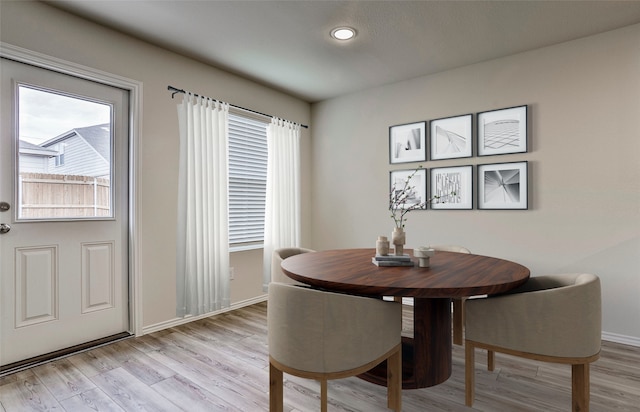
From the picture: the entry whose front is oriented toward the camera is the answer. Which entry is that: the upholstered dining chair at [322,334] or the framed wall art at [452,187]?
the framed wall art

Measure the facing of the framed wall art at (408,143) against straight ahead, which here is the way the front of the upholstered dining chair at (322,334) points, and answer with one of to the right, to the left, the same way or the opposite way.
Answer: the opposite way

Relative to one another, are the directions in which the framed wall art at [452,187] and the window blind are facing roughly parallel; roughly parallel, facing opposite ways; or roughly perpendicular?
roughly perpendicular

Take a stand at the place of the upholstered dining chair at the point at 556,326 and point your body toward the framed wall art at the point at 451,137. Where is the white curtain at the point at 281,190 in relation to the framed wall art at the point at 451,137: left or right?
left

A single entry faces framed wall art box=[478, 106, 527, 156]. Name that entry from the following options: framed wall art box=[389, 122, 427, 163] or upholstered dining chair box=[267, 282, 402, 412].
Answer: the upholstered dining chair

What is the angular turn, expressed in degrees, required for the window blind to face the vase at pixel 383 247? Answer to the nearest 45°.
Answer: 0° — it already faces it

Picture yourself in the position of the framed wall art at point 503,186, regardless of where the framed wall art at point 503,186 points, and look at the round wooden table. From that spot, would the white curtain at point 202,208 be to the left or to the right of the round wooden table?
right

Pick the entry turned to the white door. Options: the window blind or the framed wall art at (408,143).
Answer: the framed wall art

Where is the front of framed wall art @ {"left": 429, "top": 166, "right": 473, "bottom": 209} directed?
toward the camera

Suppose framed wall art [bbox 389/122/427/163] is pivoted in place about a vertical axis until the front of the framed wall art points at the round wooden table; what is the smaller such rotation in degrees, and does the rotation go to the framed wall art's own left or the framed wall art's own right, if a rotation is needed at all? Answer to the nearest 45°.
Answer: approximately 45° to the framed wall art's own left

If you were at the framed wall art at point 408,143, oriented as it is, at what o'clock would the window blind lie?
The window blind is roughly at 1 o'clock from the framed wall art.

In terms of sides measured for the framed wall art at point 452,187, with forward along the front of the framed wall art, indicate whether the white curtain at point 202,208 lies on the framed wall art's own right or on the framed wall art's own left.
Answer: on the framed wall art's own right

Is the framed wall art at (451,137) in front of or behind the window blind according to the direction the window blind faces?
in front

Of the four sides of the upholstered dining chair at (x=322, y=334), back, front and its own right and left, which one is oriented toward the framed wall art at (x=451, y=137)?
front

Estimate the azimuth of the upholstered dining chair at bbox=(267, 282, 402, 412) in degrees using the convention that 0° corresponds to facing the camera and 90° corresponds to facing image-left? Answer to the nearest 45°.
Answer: approximately 225°

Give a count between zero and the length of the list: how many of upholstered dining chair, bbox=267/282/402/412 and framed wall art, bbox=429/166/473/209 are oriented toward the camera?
1

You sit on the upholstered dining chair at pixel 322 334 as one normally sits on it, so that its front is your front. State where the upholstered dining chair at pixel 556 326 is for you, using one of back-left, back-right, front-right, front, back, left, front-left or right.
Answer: front-right
